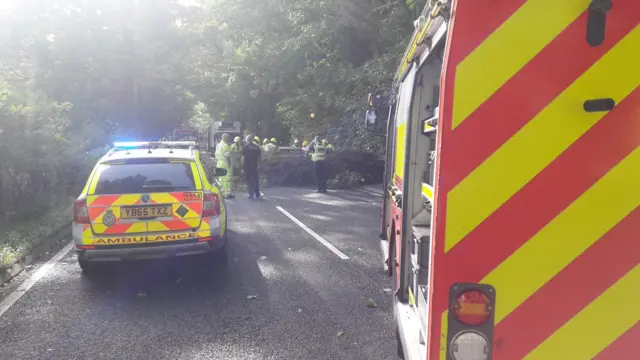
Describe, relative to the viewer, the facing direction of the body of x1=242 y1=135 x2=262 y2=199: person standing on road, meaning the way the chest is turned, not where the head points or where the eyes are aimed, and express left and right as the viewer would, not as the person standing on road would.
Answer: facing away from the viewer

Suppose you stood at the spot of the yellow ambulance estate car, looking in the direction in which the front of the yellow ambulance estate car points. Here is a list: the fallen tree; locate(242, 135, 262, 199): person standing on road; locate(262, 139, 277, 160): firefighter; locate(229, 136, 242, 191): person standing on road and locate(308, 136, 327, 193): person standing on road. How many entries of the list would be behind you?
0

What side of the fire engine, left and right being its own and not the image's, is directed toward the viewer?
back

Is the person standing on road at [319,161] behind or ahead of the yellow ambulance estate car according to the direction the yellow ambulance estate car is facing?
ahead

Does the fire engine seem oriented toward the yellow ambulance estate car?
no

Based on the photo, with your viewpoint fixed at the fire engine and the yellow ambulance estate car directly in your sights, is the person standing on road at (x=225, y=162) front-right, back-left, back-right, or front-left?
front-right

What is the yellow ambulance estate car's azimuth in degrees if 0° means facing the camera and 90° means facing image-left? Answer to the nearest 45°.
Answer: approximately 180°

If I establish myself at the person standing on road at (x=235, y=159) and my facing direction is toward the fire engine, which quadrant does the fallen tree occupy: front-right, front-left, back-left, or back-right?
back-left

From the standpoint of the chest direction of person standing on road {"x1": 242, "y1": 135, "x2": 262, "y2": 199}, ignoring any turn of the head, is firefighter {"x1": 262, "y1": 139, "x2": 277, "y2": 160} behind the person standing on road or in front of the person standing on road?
in front

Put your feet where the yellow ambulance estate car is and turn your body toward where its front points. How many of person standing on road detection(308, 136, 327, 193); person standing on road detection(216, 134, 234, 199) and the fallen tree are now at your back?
0
